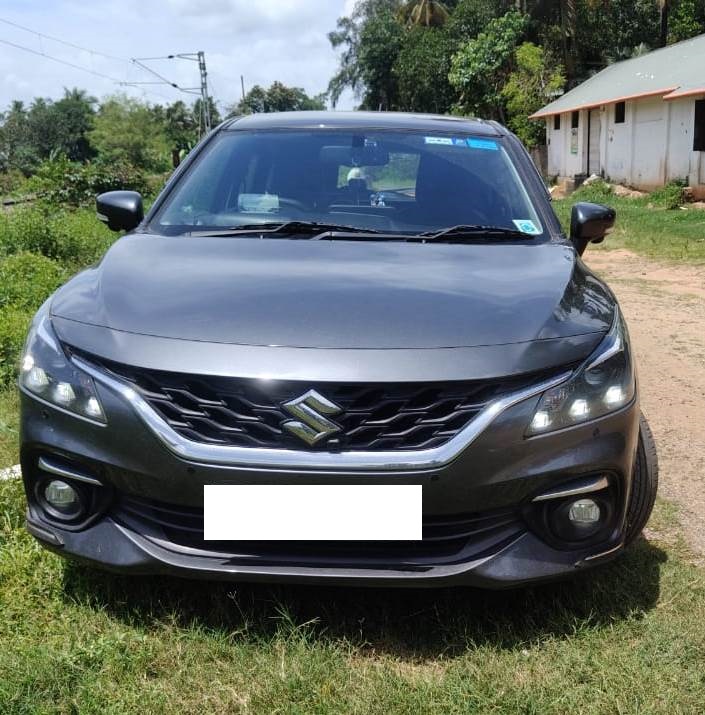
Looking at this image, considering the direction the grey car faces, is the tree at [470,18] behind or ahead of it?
behind

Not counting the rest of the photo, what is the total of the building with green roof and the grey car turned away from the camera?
0

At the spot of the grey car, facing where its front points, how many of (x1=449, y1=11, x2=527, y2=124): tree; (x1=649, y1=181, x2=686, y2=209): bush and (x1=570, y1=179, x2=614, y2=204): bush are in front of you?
0

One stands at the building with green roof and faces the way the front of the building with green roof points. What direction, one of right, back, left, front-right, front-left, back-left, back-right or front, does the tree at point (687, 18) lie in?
back-right

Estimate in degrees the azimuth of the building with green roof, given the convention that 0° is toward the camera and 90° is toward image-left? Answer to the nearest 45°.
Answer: approximately 45°

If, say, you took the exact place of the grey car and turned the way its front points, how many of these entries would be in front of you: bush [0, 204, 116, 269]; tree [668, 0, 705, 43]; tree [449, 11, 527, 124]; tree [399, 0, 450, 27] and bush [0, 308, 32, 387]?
0

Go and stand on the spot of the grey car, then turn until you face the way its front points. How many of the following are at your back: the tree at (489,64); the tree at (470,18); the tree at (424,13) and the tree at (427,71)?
4

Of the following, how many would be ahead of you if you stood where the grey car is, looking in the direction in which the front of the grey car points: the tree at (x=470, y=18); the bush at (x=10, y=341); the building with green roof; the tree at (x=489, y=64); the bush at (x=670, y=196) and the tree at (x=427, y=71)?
0

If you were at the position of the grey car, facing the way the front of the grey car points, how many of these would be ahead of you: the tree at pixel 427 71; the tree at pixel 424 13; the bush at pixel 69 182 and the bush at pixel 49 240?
0

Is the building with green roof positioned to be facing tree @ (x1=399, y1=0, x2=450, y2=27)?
no

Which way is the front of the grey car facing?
toward the camera

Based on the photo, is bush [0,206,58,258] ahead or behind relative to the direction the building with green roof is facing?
ahead

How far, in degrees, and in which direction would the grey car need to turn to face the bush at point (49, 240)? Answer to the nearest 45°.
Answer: approximately 135° to its right

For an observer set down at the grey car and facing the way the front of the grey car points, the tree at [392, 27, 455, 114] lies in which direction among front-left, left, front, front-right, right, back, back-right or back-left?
back

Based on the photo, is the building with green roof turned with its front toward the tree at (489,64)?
no

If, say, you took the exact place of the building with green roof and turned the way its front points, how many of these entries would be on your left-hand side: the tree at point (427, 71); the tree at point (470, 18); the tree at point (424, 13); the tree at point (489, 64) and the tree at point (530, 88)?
0
